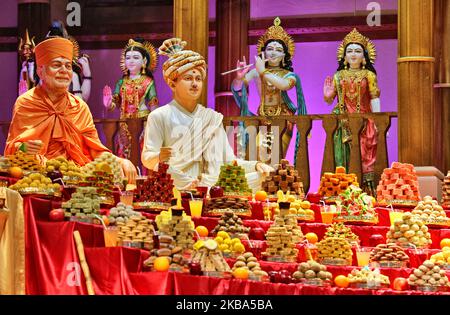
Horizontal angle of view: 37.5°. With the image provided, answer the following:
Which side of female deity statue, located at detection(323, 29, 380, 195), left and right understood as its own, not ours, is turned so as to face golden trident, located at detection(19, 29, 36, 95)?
right

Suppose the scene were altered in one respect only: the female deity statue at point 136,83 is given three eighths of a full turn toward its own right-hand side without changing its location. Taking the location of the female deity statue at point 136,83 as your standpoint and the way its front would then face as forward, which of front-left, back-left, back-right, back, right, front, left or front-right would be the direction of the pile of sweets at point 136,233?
back

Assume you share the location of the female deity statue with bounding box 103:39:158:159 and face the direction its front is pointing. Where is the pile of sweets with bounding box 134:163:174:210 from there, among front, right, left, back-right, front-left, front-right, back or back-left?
front-left

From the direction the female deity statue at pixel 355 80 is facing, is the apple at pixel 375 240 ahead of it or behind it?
ahead

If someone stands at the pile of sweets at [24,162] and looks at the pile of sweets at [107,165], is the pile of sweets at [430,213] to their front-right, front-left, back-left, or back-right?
front-right

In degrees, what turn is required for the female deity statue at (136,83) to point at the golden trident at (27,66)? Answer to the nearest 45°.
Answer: approximately 45° to its right

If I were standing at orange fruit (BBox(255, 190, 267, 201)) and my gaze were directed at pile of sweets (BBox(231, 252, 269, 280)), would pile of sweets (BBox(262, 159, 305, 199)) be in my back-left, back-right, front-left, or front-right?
back-left

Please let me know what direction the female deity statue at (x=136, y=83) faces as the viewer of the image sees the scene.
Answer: facing the viewer and to the left of the viewer

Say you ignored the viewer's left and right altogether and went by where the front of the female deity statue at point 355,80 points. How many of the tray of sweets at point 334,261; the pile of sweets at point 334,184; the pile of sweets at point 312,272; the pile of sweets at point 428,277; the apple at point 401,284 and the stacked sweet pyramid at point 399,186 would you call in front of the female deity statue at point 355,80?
6

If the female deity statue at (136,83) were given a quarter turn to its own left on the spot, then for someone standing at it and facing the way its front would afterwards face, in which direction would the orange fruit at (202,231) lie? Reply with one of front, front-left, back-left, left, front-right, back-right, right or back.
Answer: front-right
